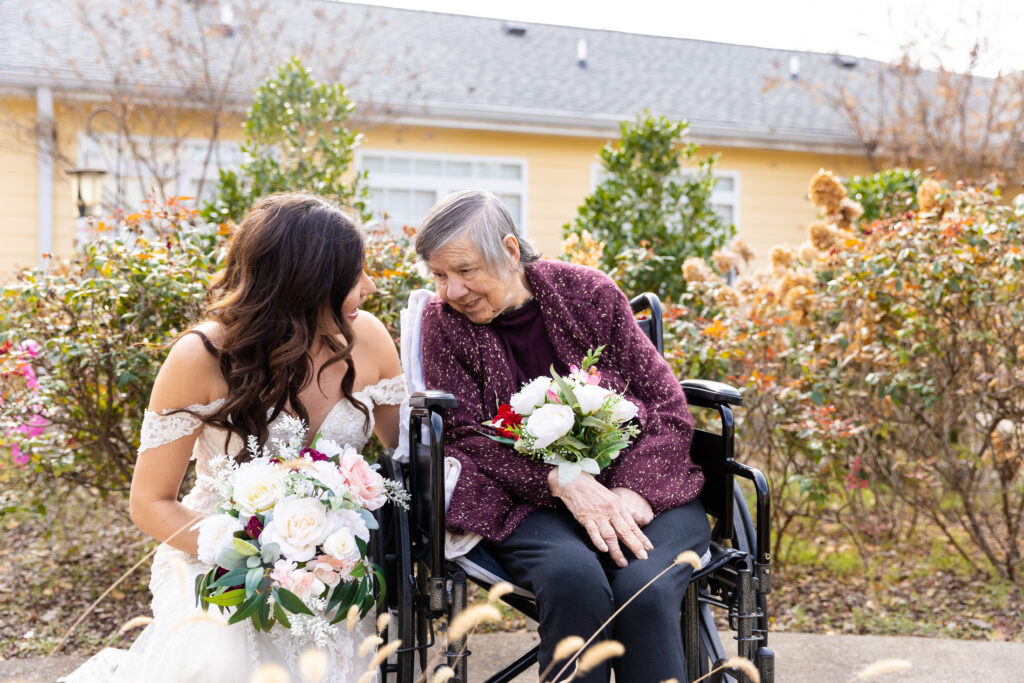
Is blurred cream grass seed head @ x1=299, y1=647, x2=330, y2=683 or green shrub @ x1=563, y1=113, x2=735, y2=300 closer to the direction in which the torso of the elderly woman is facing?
the blurred cream grass seed head

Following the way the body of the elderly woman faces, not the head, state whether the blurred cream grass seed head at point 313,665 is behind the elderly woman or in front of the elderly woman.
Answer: in front

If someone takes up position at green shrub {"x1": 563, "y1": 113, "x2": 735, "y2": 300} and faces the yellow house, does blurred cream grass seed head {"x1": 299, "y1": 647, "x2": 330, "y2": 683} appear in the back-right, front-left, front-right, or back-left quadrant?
back-left

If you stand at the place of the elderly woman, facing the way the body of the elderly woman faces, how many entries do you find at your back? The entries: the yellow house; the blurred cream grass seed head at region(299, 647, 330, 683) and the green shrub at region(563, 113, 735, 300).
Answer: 2

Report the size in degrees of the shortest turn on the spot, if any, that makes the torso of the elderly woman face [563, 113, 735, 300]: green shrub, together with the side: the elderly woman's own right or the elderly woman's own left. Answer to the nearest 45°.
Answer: approximately 180°

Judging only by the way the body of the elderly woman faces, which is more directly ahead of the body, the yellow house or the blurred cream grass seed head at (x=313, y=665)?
the blurred cream grass seed head

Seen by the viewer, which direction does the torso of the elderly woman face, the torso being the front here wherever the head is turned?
toward the camera

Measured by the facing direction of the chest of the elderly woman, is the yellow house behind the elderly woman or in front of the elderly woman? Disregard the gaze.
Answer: behind
